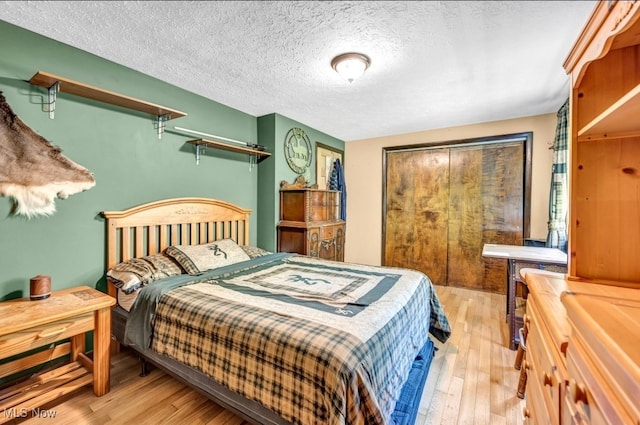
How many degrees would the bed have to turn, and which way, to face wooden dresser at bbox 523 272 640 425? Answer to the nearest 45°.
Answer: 0° — it already faces it

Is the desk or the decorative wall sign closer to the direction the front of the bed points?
the desk

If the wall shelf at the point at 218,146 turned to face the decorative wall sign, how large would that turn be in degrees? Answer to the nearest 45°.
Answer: approximately 90° to its left

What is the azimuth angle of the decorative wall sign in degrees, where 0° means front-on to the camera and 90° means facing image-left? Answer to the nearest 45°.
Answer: approximately 315°

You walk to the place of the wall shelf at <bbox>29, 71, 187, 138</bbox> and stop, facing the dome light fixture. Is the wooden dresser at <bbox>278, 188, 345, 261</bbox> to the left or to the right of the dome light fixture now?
left

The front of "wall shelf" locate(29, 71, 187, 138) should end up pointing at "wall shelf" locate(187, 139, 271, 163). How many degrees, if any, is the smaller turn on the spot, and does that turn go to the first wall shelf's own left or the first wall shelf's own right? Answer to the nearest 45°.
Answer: approximately 45° to the first wall shelf's own left

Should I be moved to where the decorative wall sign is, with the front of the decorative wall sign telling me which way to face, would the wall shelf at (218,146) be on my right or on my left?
on my right

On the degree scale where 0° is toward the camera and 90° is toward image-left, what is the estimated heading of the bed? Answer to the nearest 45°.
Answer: approximately 315°
